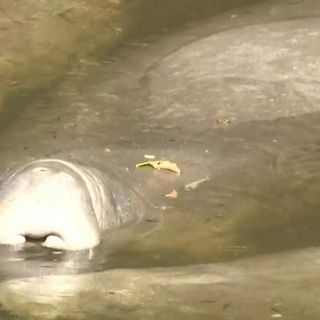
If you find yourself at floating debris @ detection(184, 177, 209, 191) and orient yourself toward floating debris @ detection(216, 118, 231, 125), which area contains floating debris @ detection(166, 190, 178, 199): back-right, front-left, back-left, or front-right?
back-left

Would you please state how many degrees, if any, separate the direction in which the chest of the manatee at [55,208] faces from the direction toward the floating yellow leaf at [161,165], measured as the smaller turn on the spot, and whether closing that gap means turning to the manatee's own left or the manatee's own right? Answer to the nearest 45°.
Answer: approximately 180°

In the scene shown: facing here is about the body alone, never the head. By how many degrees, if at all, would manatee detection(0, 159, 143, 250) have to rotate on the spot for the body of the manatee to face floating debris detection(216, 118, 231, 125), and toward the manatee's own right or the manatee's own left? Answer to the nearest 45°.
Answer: approximately 180°

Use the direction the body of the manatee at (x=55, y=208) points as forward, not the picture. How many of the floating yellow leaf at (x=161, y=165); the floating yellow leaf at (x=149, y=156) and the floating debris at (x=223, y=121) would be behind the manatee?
3

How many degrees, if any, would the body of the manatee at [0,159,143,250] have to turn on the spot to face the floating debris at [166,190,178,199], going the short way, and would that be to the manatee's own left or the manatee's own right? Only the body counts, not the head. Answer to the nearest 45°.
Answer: approximately 180°

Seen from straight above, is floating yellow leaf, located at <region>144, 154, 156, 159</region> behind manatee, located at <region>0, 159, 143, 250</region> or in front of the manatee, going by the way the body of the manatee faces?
behind

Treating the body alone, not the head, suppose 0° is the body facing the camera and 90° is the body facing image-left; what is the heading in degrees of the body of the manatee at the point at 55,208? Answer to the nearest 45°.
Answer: approximately 45°

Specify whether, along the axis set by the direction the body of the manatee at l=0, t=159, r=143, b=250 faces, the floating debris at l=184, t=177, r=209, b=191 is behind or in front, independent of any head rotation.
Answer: behind
